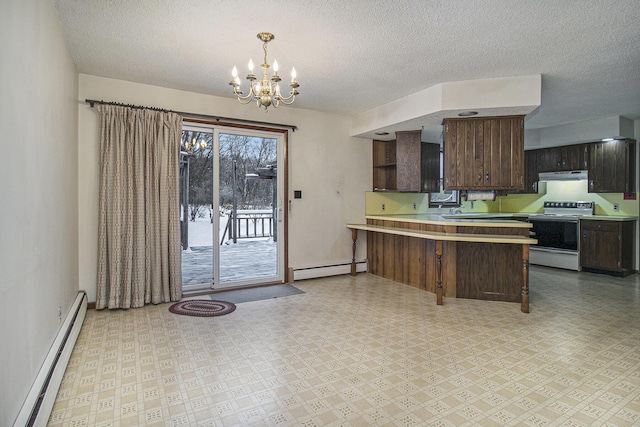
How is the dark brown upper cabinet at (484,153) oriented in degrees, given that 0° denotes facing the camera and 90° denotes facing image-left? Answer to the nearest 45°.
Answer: approximately 0°

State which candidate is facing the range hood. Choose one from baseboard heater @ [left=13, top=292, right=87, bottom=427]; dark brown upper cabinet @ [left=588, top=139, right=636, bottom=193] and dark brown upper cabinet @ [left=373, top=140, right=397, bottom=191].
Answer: the baseboard heater

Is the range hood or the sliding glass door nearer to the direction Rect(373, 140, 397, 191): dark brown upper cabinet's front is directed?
the sliding glass door

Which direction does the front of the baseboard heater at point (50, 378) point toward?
to the viewer's right

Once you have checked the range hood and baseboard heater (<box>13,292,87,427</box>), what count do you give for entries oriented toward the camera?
1

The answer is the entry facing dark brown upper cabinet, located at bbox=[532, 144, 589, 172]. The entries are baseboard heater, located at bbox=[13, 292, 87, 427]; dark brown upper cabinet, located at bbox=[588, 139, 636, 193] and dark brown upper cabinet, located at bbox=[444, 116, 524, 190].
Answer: the baseboard heater

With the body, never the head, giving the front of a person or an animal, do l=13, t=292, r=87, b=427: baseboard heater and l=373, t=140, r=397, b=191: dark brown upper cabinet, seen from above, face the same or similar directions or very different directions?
very different directions

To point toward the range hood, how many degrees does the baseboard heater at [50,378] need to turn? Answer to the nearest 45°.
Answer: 0° — it already faces it
